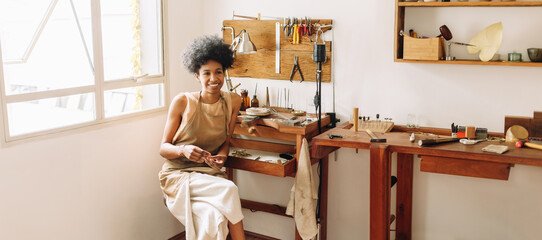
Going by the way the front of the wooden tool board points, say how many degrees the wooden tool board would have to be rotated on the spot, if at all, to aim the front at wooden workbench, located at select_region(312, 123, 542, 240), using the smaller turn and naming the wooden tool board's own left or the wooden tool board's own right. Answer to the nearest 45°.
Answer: approximately 45° to the wooden tool board's own left

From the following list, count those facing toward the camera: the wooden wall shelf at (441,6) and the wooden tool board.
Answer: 2

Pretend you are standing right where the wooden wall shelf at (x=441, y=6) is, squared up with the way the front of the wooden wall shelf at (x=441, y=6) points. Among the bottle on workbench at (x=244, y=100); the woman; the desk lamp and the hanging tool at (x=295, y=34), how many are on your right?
4

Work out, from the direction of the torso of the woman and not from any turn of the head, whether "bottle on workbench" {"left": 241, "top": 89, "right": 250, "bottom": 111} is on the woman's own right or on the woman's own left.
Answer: on the woman's own left

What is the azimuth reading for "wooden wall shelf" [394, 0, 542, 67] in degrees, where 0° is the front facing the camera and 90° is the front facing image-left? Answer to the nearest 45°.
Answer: approximately 0°

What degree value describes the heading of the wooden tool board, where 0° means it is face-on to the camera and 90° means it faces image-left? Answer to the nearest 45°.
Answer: approximately 0°

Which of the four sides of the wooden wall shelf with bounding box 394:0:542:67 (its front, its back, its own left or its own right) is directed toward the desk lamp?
right

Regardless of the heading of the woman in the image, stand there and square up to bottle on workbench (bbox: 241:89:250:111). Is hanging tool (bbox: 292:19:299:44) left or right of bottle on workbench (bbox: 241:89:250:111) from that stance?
right

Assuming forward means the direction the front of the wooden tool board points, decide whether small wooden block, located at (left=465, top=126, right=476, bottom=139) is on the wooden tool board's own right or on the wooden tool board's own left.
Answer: on the wooden tool board's own left

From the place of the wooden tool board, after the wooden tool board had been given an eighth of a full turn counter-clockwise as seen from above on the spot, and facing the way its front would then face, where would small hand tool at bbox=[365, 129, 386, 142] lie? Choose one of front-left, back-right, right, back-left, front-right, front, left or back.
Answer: front
